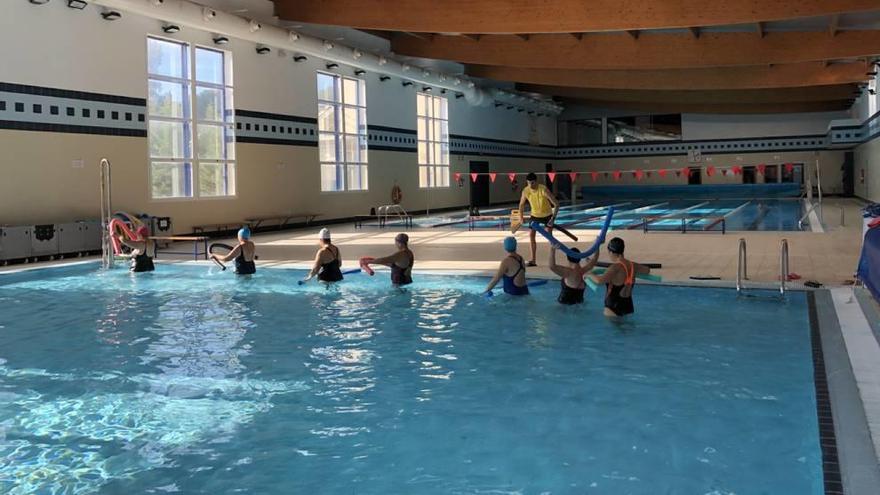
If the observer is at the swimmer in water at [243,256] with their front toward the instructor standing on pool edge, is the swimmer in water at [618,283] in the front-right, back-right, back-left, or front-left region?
front-right

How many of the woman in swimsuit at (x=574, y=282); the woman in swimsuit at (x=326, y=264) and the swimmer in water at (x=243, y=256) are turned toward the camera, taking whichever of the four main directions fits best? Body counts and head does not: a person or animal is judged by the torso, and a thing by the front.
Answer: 0

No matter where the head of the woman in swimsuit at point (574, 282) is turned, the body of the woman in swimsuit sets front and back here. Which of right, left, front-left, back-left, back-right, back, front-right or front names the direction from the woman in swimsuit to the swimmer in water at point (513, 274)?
front-left

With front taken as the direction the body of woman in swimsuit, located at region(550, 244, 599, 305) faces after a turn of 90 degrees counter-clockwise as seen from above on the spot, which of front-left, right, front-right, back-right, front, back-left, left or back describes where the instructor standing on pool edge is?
right

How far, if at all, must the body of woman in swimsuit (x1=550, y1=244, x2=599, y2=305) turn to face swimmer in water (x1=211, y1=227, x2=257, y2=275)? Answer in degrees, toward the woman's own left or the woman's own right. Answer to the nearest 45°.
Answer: approximately 45° to the woman's own left

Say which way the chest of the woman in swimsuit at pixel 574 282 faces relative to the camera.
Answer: away from the camera

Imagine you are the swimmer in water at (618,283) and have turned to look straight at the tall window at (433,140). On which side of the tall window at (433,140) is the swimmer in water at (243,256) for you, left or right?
left

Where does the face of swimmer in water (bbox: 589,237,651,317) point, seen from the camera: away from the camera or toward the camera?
away from the camera

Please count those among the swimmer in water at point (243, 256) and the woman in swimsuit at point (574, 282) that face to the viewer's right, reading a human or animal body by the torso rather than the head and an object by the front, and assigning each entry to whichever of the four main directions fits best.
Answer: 0

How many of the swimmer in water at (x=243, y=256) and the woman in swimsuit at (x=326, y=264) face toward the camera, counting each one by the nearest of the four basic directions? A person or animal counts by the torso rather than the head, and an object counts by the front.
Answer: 0
